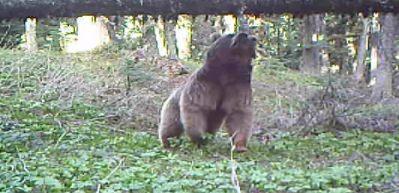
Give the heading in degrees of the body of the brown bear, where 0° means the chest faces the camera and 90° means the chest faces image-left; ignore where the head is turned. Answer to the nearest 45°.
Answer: approximately 315°

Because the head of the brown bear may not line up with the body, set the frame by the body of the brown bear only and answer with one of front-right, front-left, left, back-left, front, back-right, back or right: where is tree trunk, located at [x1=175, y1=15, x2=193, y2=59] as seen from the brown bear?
back-left

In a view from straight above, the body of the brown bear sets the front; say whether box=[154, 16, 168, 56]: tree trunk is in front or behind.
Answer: behind

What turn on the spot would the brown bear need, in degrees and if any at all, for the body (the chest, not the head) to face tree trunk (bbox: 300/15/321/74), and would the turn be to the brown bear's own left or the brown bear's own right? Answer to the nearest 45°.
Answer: approximately 135° to the brown bear's own left

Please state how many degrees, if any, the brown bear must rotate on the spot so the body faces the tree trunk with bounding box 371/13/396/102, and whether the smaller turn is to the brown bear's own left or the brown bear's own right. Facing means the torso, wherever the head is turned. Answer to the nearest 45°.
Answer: approximately 90° to the brown bear's own left

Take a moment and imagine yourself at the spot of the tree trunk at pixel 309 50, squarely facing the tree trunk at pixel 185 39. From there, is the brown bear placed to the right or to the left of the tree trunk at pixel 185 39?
left
